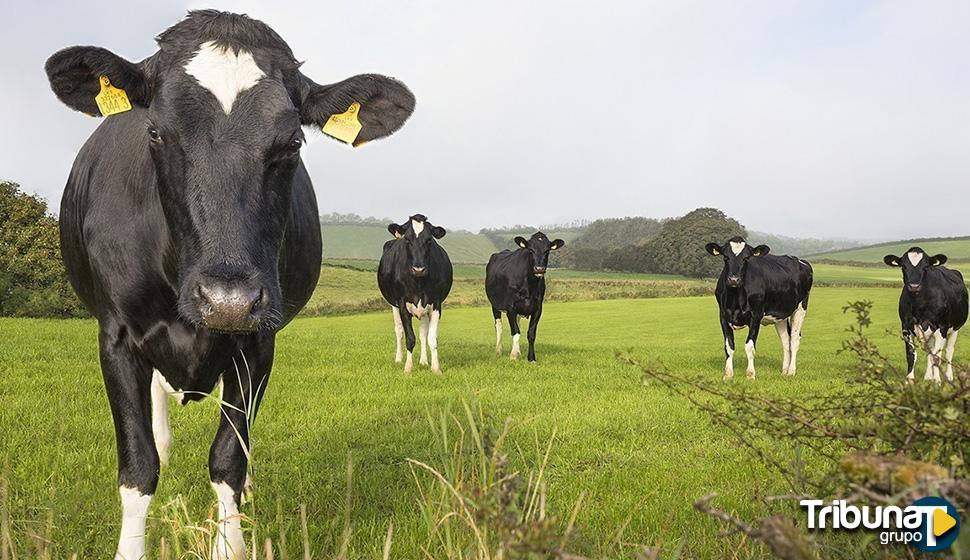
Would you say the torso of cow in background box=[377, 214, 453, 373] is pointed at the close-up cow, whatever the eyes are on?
yes

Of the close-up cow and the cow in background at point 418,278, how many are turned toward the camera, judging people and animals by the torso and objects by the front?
2

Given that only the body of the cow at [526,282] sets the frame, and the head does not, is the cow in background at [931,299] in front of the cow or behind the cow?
in front

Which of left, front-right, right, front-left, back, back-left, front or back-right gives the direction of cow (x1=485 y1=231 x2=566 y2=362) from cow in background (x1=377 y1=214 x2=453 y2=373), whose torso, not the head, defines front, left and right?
back-left

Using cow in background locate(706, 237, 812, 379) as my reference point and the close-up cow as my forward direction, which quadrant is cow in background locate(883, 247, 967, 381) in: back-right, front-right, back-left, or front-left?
back-left

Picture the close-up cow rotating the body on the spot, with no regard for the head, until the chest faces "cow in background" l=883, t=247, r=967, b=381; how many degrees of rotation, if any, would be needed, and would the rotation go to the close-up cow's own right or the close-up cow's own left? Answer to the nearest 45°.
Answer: approximately 135° to the close-up cow's own left

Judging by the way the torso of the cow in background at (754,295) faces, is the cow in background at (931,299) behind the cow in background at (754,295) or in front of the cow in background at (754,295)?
behind

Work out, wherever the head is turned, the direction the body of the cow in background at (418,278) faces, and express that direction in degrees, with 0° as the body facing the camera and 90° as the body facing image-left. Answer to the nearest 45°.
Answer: approximately 0°

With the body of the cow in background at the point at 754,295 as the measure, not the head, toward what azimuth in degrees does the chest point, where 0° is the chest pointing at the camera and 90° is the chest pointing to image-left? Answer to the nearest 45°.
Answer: approximately 45°

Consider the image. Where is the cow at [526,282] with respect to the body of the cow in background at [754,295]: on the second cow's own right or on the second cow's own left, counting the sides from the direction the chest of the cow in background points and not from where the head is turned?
on the second cow's own right

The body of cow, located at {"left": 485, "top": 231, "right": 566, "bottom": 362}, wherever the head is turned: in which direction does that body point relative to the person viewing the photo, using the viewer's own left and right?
facing the viewer and to the right of the viewer

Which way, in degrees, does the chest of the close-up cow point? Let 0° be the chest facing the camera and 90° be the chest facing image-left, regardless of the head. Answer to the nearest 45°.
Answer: approximately 0°
